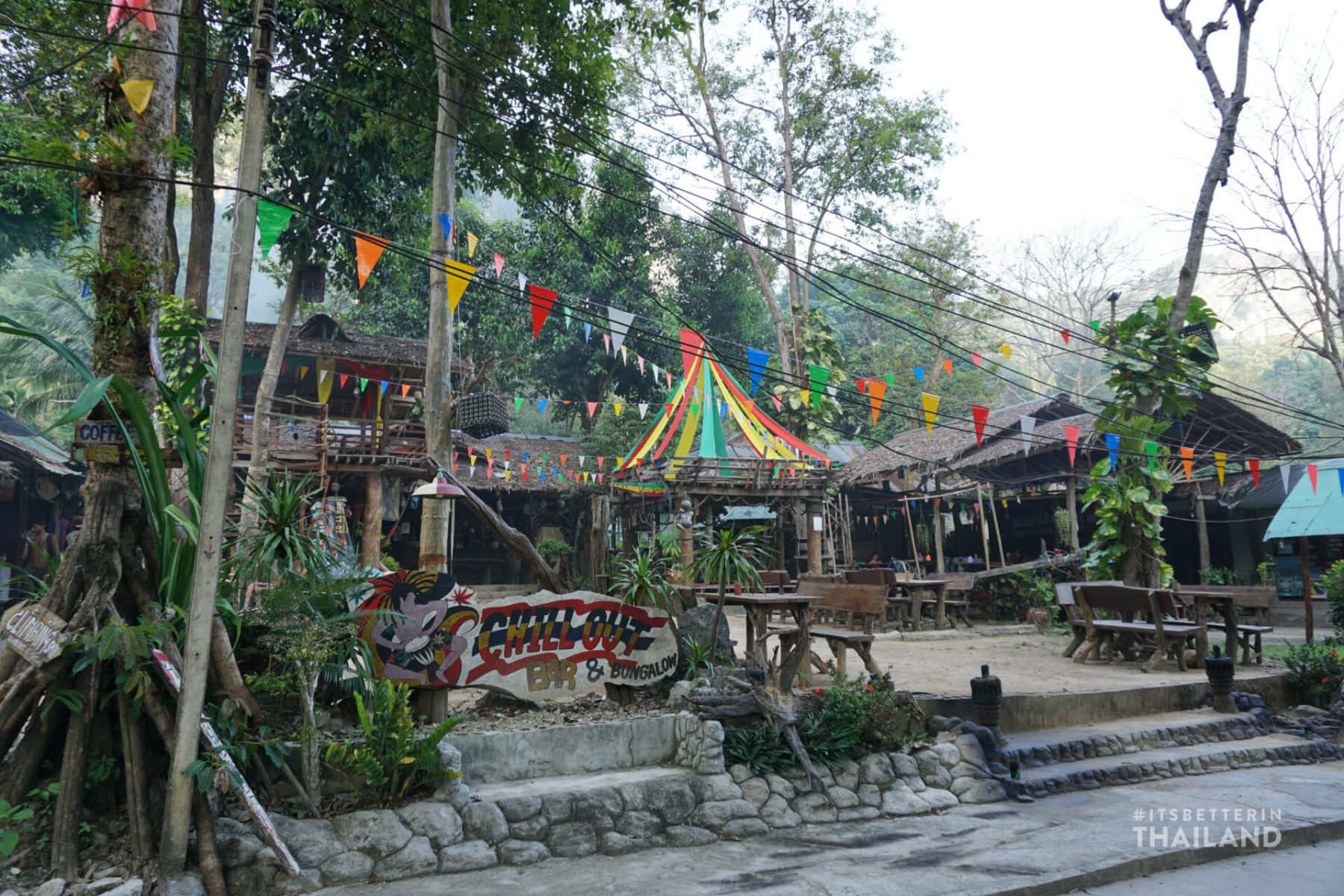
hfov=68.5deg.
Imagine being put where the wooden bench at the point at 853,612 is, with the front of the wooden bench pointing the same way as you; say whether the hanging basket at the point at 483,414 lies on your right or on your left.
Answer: on your right

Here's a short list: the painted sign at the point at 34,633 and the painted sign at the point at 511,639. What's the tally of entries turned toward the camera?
2

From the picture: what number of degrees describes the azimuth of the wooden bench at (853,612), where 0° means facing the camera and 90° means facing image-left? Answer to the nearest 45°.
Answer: approximately 45°

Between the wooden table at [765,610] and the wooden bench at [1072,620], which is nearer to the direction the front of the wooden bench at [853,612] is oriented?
the wooden table

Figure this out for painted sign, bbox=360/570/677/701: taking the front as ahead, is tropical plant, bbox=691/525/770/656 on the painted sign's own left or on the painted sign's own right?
on the painted sign's own left

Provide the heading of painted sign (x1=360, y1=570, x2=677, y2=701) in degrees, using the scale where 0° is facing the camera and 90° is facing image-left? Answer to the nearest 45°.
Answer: approximately 0°
